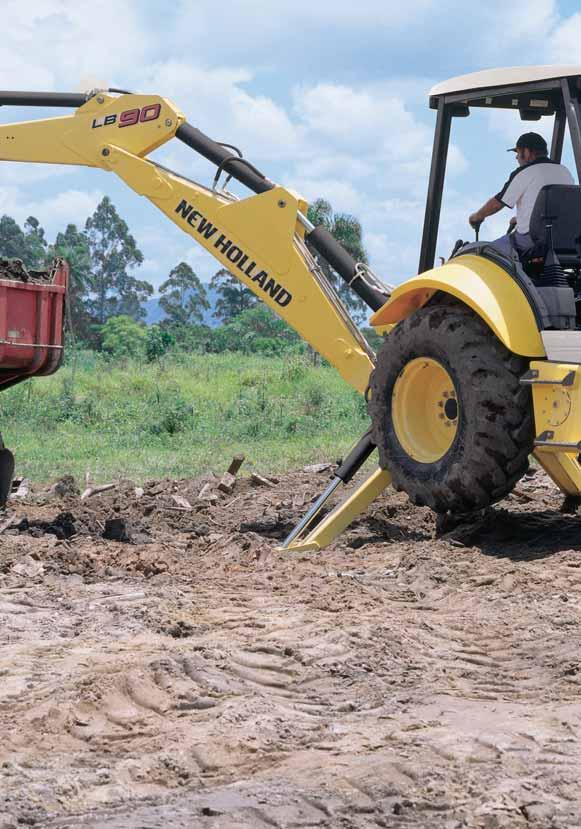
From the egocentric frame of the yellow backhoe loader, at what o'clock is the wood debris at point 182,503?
The wood debris is roughly at 6 o'clock from the yellow backhoe loader.

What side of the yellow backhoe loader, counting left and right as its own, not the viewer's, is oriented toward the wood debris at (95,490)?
back

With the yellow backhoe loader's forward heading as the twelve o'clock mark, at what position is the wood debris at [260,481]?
The wood debris is roughly at 7 o'clock from the yellow backhoe loader.

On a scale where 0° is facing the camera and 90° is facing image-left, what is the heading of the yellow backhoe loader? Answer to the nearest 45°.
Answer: approximately 315°

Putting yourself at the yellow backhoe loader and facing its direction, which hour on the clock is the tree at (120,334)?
The tree is roughly at 7 o'clock from the yellow backhoe loader.
